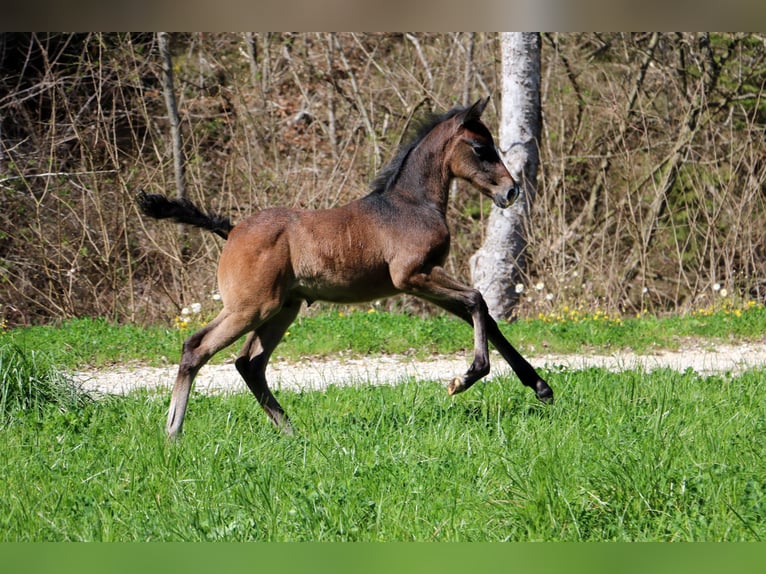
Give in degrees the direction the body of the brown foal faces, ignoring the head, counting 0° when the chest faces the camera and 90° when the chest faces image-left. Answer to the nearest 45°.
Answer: approximately 270°
